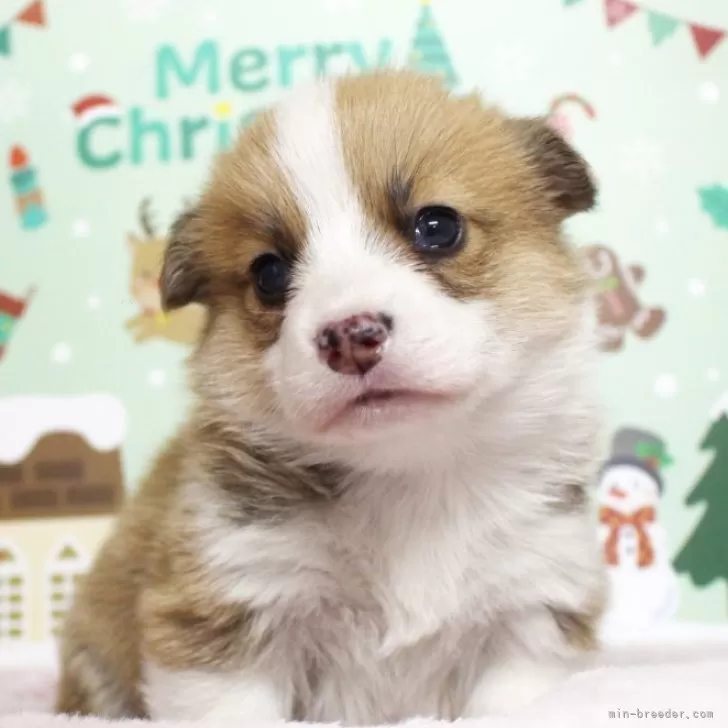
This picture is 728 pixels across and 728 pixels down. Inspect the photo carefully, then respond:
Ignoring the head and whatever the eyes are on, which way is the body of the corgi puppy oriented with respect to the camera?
toward the camera

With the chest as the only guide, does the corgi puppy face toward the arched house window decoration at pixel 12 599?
no

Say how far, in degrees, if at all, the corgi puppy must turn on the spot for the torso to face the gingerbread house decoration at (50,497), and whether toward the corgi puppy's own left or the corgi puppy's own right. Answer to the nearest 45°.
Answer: approximately 135° to the corgi puppy's own right

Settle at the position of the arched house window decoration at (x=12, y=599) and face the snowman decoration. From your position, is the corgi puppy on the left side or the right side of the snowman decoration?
right
